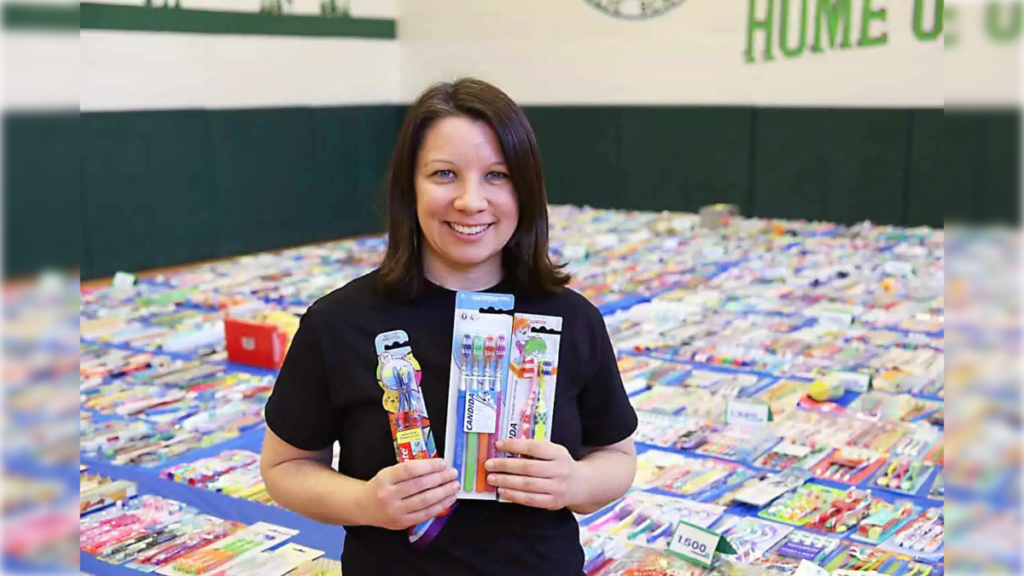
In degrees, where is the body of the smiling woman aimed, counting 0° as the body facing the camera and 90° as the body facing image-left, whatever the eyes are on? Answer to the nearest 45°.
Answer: approximately 0°

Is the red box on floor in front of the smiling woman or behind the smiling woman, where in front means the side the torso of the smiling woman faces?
behind
